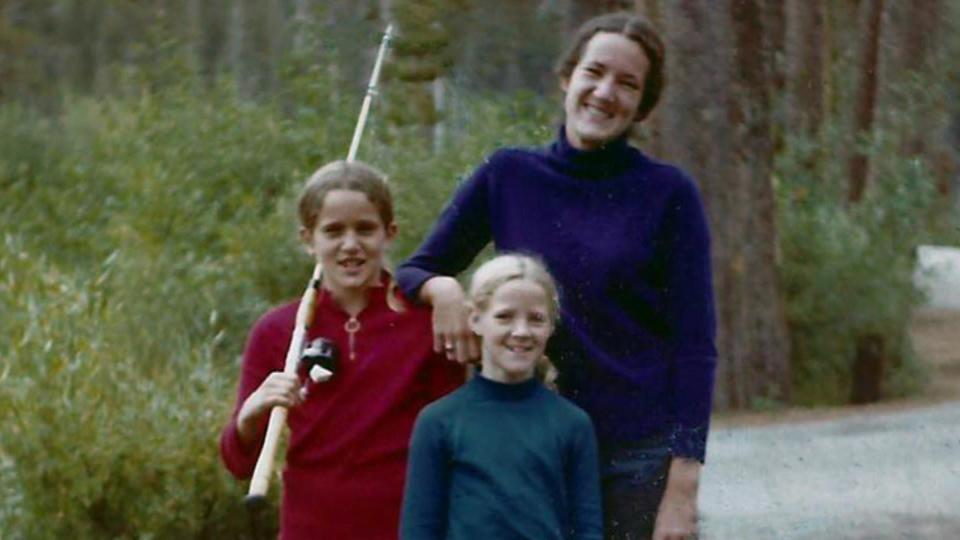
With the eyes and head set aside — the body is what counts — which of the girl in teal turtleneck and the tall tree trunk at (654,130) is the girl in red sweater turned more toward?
the girl in teal turtleneck

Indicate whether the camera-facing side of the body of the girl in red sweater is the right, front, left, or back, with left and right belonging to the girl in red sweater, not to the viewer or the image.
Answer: front

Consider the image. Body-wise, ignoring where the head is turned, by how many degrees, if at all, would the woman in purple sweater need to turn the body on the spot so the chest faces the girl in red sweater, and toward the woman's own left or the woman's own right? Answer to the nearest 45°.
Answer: approximately 90° to the woman's own right

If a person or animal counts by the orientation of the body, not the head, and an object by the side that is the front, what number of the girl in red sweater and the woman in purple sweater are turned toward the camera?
2

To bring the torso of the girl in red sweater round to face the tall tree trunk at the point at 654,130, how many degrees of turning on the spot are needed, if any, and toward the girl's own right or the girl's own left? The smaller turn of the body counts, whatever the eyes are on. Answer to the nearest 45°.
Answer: approximately 180°

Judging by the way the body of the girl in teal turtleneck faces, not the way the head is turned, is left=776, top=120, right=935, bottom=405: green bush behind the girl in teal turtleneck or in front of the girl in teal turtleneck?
behind

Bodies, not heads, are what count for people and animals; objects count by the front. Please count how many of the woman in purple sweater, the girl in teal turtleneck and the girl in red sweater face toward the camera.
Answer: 3

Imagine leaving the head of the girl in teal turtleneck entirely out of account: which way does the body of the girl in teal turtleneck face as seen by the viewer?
toward the camera

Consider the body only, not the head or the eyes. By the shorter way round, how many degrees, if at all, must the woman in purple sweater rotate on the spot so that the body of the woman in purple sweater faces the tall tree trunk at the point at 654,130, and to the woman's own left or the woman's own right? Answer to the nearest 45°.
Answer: approximately 180°

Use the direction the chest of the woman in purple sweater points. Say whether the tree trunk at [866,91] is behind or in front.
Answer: behind
